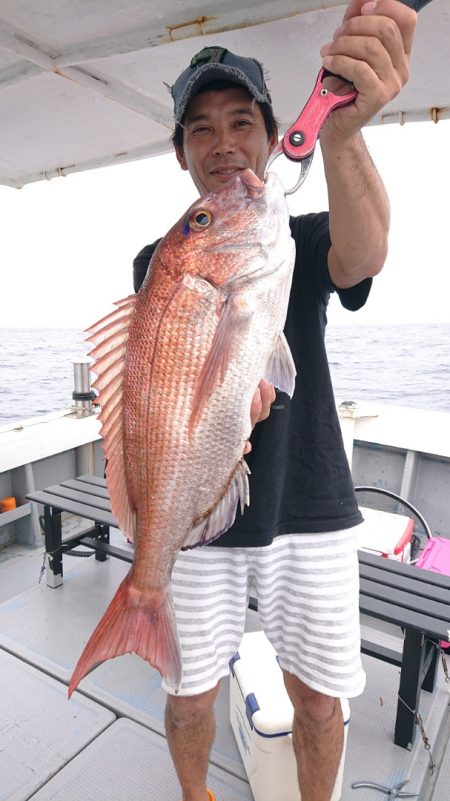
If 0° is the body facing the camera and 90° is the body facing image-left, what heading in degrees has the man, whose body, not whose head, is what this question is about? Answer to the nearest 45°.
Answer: approximately 0°

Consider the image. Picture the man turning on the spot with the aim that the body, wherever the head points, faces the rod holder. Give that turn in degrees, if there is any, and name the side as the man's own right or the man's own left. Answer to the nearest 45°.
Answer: approximately 135° to the man's own right
